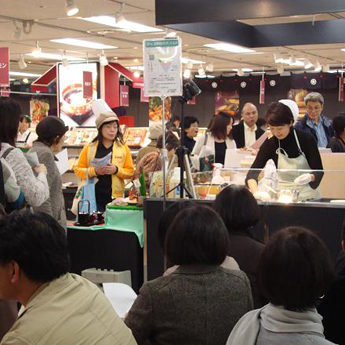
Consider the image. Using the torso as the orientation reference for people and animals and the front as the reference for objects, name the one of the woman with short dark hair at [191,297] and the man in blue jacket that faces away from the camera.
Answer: the woman with short dark hair

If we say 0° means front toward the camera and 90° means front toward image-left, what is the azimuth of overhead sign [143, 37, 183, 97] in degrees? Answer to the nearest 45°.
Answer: approximately 0°

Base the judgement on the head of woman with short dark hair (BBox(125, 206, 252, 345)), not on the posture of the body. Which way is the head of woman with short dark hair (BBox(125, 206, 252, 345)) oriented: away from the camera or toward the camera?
away from the camera

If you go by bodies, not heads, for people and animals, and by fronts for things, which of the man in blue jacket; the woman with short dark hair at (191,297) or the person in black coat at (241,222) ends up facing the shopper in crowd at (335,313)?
the man in blue jacket

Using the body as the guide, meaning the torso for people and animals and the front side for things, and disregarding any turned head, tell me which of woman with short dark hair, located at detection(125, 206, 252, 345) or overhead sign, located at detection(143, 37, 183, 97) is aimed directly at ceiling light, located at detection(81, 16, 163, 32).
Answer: the woman with short dark hair

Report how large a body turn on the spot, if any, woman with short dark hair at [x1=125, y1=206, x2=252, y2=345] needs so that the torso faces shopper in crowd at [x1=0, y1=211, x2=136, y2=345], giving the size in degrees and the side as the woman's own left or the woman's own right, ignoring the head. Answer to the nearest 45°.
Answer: approximately 135° to the woman's own left

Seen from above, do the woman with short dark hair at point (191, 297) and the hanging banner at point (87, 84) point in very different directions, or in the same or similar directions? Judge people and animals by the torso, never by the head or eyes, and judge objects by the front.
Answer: very different directions

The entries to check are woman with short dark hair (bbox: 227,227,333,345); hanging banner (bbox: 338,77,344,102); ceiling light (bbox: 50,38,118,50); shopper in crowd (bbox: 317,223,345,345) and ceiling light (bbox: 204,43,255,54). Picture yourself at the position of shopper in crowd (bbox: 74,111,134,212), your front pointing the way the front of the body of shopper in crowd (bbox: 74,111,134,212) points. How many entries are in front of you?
2

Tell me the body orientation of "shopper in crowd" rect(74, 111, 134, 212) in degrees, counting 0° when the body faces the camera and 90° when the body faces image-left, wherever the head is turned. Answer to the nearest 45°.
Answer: approximately 0°

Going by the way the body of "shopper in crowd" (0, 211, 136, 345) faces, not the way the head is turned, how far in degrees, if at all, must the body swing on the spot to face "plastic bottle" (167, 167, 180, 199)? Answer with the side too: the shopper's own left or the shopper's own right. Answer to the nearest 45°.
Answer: approximately 45° to the shopper's own right

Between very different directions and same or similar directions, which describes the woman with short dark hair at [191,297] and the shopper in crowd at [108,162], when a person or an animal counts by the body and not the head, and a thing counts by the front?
very different directions

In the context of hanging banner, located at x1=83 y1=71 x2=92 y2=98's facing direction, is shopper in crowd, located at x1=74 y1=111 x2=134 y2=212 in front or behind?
in front

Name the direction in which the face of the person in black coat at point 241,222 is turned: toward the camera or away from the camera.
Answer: away from the camera

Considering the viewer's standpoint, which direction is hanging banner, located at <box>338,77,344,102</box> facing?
facing the viewer

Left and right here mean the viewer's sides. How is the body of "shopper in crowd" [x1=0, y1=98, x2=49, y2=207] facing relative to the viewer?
facing away from the viewer and to the right of the viewer

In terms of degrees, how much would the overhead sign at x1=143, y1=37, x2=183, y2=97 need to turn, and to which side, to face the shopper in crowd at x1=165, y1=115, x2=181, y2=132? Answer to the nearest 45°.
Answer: approximately 180°

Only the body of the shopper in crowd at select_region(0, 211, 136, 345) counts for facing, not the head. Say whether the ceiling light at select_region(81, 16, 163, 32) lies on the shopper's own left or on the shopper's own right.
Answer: on the shopper's own right
